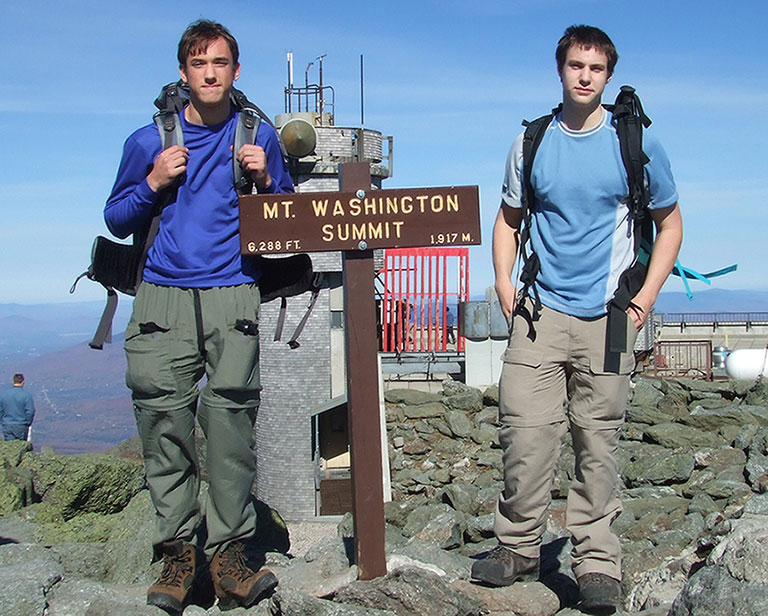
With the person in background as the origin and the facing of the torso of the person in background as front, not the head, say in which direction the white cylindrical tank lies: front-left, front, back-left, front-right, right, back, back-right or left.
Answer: right

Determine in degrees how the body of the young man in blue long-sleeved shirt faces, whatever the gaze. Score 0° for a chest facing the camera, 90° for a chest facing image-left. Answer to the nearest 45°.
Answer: approximately 0°

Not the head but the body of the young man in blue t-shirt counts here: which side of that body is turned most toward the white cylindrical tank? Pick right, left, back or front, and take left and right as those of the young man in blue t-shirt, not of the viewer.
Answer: back

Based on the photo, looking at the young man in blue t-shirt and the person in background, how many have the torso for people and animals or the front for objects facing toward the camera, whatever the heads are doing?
1

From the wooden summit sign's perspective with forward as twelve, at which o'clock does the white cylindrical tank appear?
The white cylindrical tank is roughly at 7 o'clock from the wooden summit sign.

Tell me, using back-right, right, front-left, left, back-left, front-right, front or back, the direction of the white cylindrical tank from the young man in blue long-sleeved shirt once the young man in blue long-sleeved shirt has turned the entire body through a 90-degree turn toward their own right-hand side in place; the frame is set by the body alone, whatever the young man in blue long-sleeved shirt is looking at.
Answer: back-right

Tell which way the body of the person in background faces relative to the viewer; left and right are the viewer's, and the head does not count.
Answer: facing away from the viewer

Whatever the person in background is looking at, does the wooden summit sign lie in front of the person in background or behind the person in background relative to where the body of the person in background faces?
behind

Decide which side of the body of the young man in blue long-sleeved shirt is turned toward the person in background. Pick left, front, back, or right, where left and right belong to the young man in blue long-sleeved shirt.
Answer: back

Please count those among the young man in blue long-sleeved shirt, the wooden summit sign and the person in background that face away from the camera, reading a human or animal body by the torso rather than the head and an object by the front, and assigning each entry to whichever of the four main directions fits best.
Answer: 1

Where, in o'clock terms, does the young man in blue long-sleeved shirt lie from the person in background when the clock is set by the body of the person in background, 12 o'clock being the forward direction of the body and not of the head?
The young man in blue long-sleeved shirt is roughly at 6 o'clock from the person in background.

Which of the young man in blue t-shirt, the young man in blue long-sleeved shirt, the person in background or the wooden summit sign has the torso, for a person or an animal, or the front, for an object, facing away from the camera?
the person in background
